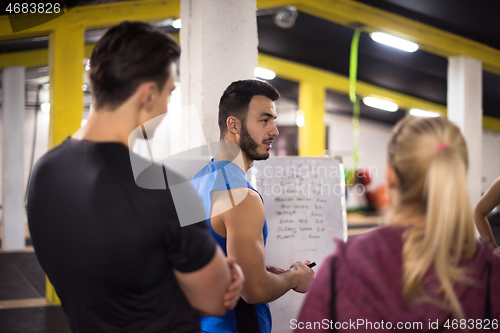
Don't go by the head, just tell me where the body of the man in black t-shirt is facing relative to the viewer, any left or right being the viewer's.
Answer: facing away from the viewer and to the right of the viewer

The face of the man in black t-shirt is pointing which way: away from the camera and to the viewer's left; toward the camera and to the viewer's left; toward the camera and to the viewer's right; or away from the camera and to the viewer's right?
away from the camera and to the viewer's right

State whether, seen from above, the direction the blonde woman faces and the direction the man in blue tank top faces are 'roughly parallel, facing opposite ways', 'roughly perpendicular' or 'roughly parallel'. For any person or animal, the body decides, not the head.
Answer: roughly perpendicular

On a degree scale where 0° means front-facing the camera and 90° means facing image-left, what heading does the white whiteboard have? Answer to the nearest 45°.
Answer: approximately 0°

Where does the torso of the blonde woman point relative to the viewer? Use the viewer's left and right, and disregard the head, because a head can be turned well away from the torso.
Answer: facing away from the viewer

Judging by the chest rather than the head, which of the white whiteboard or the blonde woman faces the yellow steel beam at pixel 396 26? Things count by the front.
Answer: the blonde woman
